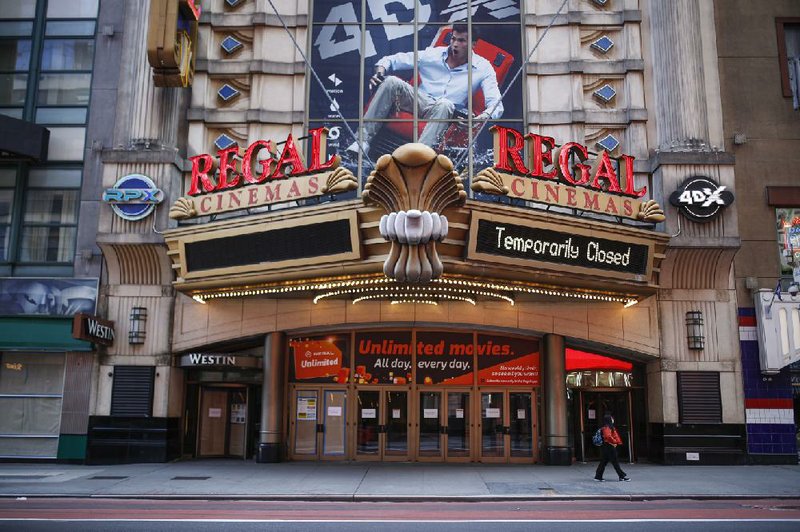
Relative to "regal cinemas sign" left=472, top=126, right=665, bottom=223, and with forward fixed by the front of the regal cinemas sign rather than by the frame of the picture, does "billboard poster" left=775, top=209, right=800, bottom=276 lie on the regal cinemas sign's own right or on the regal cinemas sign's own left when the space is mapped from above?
on the regal cinemas sign's own left

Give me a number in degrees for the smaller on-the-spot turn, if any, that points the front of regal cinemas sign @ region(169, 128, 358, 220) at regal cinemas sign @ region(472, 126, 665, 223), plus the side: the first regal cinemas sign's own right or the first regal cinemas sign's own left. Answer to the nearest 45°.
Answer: approximately 135° to the first regal cinemas sign's own left

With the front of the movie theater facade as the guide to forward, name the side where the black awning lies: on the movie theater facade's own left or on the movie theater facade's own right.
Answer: on the movie theater facade's own right

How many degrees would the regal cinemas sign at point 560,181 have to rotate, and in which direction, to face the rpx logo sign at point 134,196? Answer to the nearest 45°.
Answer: approximately 135° to its right

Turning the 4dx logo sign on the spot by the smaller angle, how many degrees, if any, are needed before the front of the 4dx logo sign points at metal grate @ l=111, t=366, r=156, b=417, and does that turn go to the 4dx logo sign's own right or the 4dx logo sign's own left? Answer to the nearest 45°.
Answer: approximately 90° to the 4dx logo sign's own right

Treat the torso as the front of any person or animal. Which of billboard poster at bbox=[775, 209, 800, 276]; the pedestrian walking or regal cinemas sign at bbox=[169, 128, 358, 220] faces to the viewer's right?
the pedestrian walking

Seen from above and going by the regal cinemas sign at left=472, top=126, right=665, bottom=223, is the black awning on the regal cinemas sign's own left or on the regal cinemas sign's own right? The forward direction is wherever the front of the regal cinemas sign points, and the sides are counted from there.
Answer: on the regal cinemas sign's own right

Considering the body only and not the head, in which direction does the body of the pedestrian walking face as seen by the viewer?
to the viewer's right

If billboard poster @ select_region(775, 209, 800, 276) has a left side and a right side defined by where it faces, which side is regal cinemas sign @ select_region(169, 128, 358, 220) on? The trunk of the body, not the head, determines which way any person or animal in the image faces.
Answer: on its right
